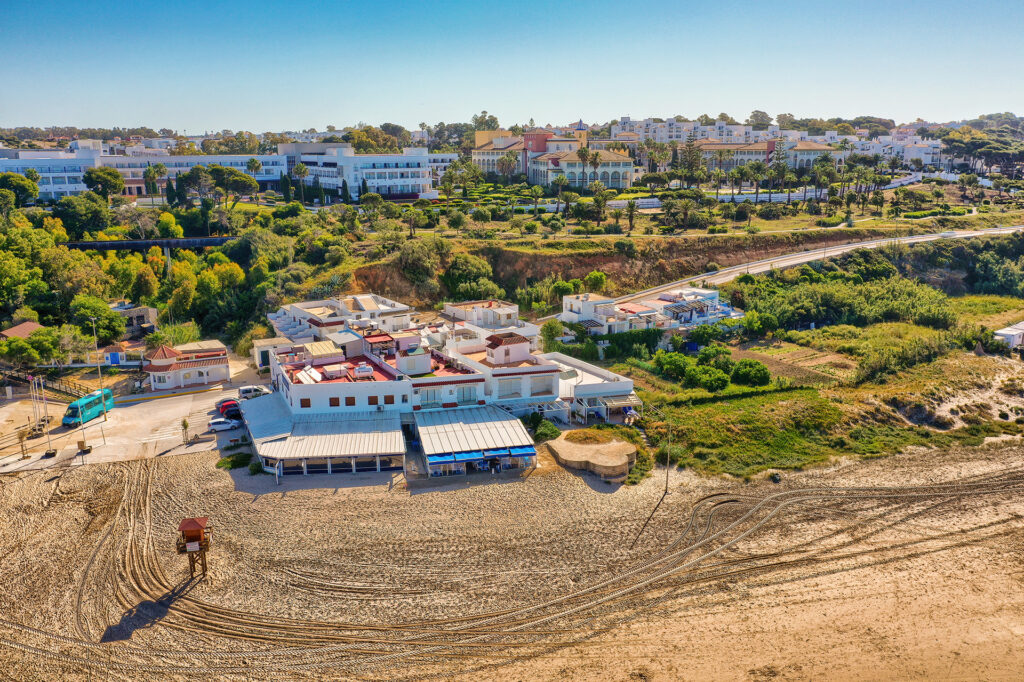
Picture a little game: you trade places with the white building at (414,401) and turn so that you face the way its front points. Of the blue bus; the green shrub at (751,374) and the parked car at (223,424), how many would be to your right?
2

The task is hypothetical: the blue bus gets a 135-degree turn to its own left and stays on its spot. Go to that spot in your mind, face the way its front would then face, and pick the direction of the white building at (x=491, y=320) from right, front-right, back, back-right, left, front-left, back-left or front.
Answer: front

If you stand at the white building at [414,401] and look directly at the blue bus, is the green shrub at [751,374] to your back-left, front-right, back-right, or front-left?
back-right

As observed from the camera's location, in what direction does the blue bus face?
facing the viewer and to the left of the viewer

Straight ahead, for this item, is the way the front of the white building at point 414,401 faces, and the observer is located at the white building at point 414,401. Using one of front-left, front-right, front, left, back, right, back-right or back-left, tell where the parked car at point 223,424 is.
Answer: right

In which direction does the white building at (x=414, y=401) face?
toward the camera

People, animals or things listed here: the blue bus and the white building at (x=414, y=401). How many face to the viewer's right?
0

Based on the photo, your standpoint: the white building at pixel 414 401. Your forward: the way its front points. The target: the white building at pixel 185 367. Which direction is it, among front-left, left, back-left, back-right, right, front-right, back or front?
back-right

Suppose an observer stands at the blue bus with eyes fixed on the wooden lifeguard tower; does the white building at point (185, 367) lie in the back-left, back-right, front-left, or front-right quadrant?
back-left

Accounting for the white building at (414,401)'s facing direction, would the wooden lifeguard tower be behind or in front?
in front

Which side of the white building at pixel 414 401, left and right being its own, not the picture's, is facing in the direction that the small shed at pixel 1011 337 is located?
left

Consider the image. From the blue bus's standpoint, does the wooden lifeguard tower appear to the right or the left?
on its left

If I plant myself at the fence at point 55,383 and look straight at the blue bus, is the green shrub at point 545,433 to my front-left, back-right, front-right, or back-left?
front-left
